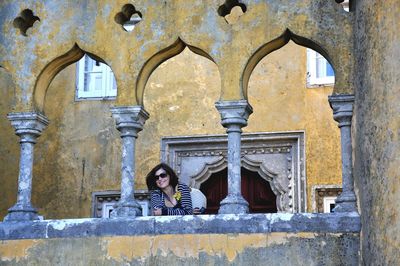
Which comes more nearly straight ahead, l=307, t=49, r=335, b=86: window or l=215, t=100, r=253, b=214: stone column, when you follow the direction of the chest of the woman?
the stone column

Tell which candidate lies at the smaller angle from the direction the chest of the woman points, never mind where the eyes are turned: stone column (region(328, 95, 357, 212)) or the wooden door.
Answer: the stone column

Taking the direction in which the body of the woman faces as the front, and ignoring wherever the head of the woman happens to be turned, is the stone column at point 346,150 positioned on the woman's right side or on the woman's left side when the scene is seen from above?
on the woman's left side

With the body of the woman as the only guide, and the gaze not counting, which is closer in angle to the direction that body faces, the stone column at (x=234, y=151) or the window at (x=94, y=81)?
the stone column

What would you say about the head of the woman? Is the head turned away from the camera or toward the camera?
toward the camera

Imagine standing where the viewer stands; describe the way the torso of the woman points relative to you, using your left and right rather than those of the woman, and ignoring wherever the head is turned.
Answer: facing the viewer

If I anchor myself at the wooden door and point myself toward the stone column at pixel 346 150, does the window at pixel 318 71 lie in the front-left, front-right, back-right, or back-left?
front-left
